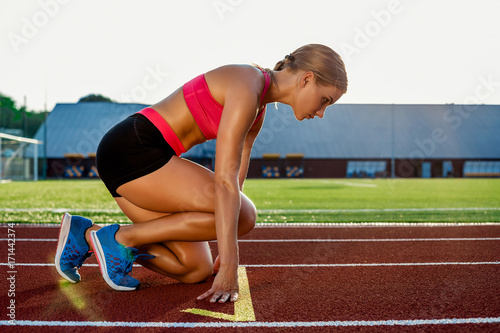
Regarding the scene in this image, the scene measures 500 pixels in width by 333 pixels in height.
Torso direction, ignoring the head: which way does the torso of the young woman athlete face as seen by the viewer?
to the viewer's right

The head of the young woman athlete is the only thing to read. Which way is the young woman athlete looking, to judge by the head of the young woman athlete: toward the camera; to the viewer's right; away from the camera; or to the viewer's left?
to the viewer's right

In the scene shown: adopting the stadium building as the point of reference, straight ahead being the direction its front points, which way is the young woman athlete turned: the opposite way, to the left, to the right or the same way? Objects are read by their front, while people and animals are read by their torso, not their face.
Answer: to the left

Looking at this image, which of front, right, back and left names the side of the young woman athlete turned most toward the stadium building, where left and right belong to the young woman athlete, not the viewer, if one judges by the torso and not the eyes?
left

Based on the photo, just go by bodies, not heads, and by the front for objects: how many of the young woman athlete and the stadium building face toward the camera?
1

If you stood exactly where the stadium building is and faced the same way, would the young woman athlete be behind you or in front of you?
in front

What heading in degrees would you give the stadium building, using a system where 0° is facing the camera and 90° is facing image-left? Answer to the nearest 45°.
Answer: approximately 0°
